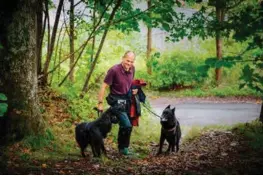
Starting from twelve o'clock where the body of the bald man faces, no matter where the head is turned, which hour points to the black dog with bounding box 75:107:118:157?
The black dog is roughly at 3 o'clock from the bald man.

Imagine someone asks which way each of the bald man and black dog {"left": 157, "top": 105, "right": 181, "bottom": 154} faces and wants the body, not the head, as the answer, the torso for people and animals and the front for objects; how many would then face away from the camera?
0

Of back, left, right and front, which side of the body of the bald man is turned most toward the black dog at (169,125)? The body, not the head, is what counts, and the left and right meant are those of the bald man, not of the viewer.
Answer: left

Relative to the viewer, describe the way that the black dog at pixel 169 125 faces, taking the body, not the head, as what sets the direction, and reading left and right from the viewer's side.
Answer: facing the viewer and to the left of the viewer

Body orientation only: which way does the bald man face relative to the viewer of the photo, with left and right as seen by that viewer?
facing the viewer and to the right of the viewer
